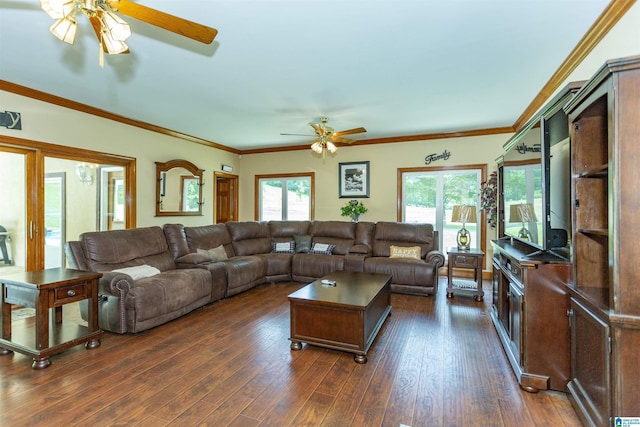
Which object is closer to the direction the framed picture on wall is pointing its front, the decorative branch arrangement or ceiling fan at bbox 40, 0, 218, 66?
the ceiling fan

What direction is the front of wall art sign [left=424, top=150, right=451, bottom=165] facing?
toward the camera

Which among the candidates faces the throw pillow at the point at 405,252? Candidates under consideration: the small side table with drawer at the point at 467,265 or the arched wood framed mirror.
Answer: the arched wood framed mirror

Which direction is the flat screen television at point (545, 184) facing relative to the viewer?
to the viewer's left

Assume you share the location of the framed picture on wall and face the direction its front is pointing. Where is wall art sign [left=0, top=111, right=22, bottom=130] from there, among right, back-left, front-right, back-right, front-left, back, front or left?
front-right

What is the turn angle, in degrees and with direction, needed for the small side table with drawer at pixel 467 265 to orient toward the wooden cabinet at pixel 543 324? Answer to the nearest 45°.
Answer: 0° — it already faces it

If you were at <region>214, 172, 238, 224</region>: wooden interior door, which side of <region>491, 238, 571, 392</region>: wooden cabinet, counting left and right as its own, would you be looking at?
front

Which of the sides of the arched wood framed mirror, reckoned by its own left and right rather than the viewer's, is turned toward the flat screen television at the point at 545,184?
front

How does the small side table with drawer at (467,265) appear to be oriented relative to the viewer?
toward the camera

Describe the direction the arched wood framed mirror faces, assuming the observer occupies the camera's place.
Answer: facing the viewer and to the right of the viewer

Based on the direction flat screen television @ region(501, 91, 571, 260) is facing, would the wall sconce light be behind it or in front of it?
in front

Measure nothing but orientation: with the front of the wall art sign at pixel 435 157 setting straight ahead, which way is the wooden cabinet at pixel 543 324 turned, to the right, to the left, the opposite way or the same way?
to the right

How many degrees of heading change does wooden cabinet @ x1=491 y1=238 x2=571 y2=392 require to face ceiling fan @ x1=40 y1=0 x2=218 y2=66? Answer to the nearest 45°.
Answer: approximately 45° to its left
